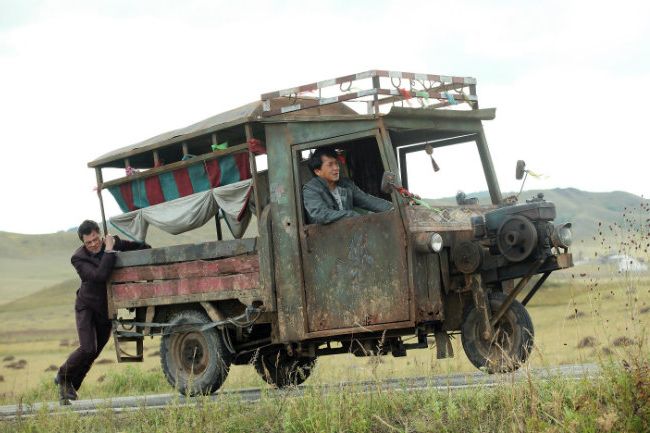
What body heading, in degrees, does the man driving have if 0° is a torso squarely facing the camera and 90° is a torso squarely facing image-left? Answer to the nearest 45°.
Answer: approximately 315°
